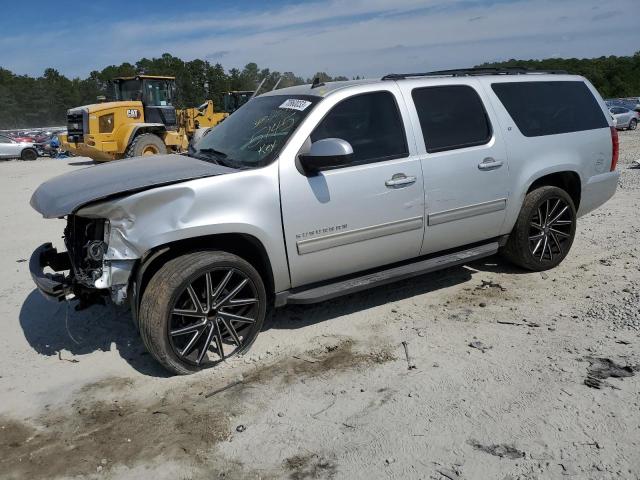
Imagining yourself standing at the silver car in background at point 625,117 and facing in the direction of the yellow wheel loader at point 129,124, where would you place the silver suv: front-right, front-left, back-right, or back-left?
front-left

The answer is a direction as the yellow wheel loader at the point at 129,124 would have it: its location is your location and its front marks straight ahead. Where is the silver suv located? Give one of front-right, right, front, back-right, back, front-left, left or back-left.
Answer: back-right

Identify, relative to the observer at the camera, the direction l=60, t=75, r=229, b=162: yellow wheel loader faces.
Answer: facing away from the viewer and to the right of the viewer

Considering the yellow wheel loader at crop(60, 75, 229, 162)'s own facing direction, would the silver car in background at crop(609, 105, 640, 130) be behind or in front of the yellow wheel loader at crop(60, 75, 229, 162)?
in front

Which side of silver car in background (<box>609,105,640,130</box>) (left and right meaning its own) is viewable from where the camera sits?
left

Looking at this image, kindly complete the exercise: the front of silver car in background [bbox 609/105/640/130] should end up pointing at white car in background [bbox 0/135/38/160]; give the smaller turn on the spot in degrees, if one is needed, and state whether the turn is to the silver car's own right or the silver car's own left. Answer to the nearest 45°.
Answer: approximately 45° to the silver car's own left

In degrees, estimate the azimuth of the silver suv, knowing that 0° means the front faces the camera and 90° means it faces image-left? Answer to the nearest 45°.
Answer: approximately 45°

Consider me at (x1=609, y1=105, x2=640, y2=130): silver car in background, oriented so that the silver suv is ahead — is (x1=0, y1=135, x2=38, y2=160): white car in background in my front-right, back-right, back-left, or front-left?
front-right
